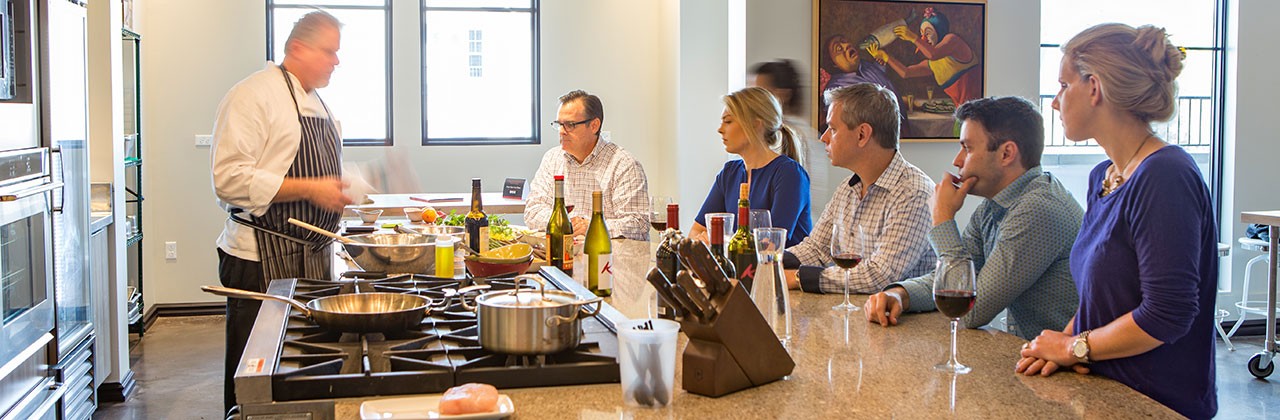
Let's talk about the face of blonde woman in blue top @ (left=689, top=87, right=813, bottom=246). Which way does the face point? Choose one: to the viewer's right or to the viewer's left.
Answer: to the viewer's left

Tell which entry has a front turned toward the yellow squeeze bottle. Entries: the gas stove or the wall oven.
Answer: the wall oven

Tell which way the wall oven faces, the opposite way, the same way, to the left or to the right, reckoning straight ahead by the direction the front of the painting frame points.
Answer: to the left

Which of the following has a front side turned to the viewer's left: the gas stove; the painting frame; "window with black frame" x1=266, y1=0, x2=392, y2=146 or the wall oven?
the gas stove

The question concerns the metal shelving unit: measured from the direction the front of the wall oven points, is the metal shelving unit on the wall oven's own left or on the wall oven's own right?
on the wall oven's own left

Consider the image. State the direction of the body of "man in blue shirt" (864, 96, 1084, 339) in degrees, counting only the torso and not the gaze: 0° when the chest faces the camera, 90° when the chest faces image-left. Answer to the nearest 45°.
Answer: approximately 90°

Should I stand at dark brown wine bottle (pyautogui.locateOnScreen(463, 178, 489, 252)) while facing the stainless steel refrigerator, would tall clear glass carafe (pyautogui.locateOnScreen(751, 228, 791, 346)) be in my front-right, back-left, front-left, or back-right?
back-left

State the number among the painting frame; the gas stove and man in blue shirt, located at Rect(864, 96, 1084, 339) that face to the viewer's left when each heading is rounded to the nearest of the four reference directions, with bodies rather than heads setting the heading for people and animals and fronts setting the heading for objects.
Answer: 2

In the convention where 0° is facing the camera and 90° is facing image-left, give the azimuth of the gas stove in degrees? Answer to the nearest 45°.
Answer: approximately 90°

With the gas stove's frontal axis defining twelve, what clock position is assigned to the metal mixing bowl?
The metal mixing bowl is roughly at 3 o'clock from the gas stove.

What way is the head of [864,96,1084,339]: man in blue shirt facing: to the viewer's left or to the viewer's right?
to the viewer's left
